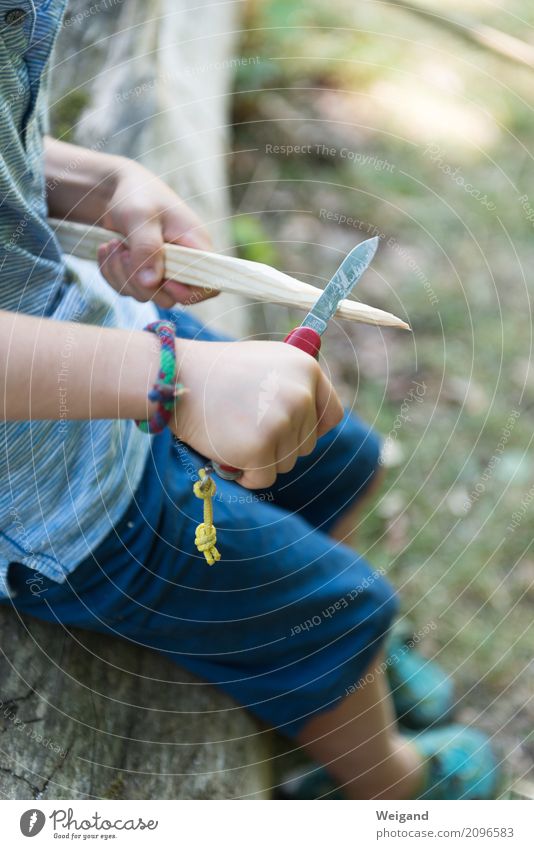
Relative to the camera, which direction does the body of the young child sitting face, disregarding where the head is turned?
to the viewer's right
